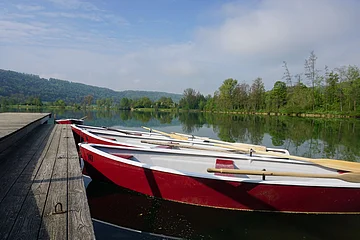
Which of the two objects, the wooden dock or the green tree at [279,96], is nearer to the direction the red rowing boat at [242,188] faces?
the wooden dock

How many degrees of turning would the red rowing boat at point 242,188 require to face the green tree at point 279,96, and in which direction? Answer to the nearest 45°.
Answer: approximately 90° to its right

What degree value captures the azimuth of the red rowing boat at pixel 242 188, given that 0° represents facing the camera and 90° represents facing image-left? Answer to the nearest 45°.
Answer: approximately 90°

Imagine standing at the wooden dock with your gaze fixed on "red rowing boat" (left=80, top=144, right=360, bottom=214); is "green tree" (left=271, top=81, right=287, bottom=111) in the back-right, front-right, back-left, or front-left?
front-left
